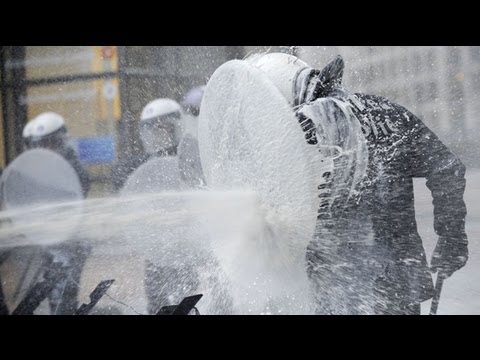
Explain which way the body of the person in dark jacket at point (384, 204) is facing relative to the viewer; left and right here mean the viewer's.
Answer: facing away from the viewer and to the left of the viewer

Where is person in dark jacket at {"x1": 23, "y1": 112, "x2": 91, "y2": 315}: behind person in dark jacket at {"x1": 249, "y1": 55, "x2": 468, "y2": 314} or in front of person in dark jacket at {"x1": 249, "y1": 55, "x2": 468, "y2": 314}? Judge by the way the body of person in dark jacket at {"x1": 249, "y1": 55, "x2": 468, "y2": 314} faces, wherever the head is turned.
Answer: in front
